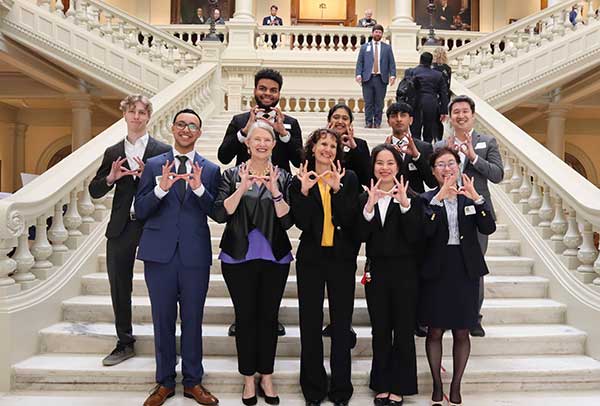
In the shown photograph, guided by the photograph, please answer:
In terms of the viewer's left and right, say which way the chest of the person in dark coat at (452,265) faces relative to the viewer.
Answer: facing the viewer

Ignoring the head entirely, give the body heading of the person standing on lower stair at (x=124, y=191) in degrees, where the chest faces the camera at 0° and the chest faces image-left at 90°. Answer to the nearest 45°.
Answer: approximately 0°

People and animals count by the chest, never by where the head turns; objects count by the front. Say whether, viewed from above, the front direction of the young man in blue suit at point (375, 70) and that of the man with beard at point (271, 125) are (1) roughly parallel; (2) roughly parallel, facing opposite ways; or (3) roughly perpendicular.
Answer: roughly parallel

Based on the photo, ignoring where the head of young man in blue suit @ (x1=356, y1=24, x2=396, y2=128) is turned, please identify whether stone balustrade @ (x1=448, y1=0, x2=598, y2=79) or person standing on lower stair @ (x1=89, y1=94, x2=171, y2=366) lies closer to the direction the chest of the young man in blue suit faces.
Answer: the person standing on lower stair

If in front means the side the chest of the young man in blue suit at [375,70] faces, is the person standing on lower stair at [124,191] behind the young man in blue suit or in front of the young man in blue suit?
in front

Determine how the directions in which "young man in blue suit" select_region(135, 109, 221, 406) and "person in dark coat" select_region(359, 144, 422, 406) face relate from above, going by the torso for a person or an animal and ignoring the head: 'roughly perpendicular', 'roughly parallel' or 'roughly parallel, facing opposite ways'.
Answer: roughly parallel

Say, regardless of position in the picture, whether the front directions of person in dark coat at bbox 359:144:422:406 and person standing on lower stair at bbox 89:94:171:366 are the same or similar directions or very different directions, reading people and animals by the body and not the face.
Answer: same or similar directions

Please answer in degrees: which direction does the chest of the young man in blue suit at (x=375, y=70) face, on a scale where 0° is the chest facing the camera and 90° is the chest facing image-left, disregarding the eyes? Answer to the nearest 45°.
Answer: approximately 0°

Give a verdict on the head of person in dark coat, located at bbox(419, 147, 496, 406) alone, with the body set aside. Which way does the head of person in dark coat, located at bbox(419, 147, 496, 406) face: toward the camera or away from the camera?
toward the camera

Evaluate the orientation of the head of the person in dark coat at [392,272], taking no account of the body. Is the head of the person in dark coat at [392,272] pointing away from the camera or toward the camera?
toward the camera

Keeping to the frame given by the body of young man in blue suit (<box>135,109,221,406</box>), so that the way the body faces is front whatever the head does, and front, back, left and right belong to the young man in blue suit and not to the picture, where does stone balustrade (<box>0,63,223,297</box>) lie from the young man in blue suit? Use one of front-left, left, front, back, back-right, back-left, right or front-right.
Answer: back-right

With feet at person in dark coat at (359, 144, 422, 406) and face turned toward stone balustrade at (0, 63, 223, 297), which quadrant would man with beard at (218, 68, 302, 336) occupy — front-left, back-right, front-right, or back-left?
front-right

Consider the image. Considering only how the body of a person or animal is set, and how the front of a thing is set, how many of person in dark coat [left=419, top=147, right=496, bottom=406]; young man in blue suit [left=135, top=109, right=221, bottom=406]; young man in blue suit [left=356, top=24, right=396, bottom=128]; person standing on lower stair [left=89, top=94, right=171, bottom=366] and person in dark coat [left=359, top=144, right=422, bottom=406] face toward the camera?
5

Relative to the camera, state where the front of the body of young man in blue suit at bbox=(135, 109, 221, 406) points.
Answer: toward the camera

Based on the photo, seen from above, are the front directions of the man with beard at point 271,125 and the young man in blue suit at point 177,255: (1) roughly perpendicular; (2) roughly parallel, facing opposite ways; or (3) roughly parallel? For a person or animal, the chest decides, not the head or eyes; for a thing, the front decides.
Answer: roughly parallel
